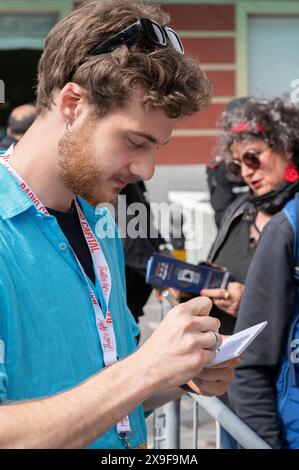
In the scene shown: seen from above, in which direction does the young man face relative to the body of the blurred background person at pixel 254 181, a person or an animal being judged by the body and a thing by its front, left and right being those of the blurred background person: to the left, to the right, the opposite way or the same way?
to the left

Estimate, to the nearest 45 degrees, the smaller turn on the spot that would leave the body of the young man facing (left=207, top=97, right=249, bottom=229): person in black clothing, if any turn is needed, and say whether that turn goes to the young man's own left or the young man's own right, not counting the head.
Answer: approximately 135° to the young man's own left

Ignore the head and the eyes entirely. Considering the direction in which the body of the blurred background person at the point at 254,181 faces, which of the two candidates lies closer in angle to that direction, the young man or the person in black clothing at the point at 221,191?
the young man

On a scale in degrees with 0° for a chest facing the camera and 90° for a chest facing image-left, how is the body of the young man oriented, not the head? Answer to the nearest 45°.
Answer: approximately 315°

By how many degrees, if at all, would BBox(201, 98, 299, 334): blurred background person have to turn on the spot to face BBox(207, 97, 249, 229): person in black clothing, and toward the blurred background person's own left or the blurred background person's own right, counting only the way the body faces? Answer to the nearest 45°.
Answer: approximately 135° to the blurred background person's own right

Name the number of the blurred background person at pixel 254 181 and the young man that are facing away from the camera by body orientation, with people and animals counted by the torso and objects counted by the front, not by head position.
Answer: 0

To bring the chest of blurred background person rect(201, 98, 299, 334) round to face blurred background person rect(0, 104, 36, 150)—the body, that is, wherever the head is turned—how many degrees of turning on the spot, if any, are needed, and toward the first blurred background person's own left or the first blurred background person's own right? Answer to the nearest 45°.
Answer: approximately 90° to the first blurred background person's own right

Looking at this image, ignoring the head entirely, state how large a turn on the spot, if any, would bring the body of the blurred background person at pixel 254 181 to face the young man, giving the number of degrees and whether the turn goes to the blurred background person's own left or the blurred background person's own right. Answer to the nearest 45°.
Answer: approximately 45° to the blurred background person's own left

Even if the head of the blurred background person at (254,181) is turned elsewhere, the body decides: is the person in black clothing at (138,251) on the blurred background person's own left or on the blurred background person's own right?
on the blurred background person's own right

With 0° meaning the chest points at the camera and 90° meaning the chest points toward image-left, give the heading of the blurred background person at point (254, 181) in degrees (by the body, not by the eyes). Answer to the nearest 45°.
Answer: approximately 45°

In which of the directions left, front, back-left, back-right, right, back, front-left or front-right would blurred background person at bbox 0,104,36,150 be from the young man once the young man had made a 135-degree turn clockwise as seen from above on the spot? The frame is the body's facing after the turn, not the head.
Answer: right
